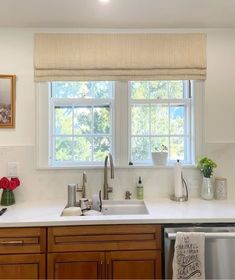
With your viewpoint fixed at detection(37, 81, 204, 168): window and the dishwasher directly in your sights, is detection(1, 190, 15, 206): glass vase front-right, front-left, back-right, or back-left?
back-right

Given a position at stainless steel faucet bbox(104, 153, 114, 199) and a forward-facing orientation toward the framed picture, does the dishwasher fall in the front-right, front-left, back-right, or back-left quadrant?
back-left

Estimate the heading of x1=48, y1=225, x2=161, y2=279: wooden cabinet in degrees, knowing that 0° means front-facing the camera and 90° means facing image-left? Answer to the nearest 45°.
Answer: approximately 0°

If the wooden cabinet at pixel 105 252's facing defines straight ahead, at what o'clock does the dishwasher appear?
The dishwasher is roughly at 9 o'clock from the wooden cabinet.

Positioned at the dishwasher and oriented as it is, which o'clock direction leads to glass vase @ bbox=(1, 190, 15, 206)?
The glass vase is roughly at 3 o'clock from the dishwasher.

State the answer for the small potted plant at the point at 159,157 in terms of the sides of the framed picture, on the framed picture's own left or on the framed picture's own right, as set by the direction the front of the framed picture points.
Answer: on the framed picture's own left

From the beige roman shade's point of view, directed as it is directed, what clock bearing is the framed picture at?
The framed picture is roughly at 3 o'clock from the beige roman shade.

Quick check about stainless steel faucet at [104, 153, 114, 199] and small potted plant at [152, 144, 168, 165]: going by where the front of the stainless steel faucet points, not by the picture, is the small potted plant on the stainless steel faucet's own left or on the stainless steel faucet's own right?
on the stainless steel faucet's own left
